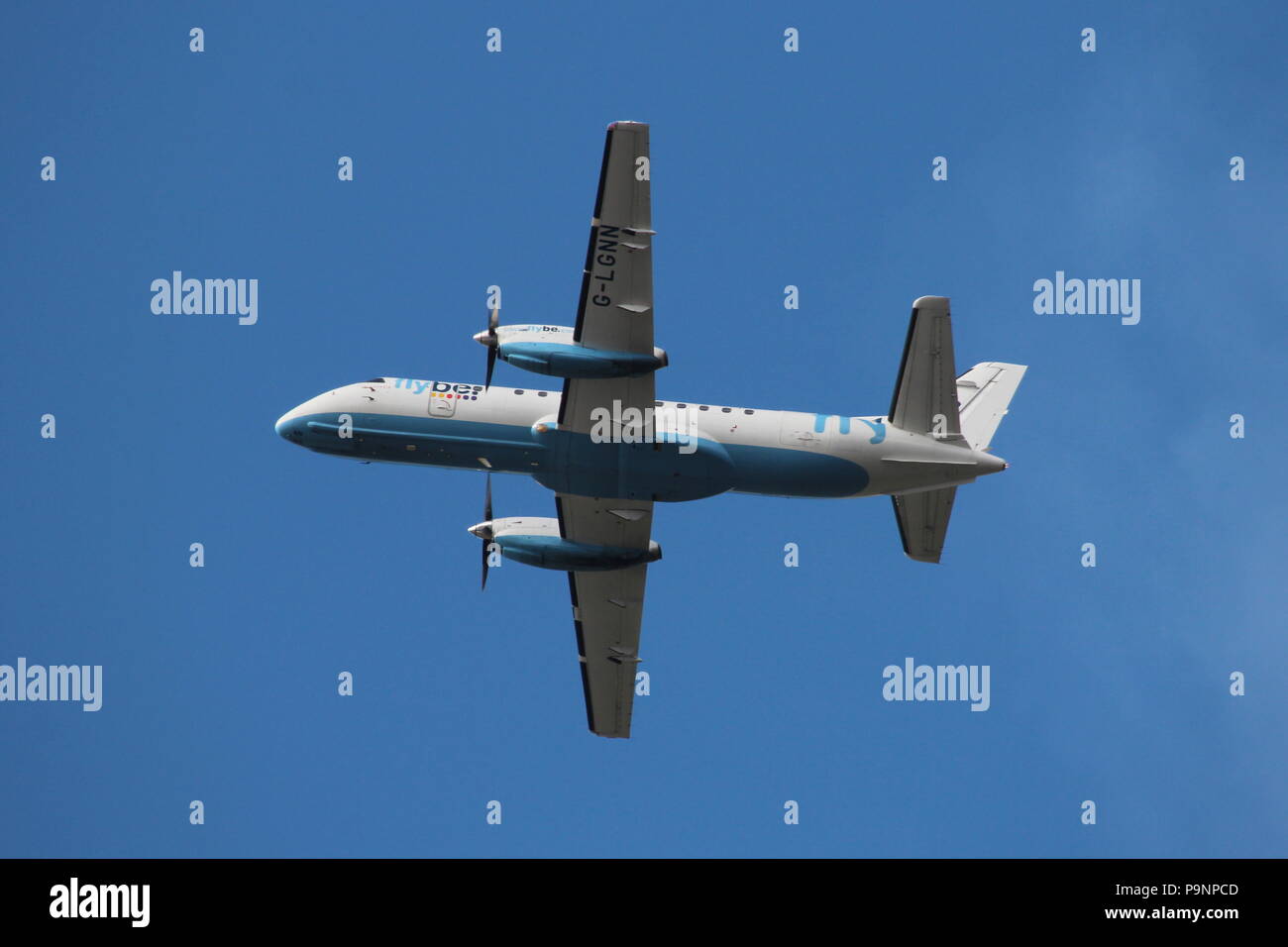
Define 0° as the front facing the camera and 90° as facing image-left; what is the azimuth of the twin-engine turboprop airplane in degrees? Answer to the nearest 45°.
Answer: approximately 90°
